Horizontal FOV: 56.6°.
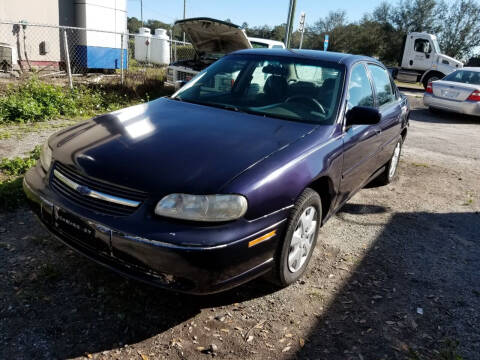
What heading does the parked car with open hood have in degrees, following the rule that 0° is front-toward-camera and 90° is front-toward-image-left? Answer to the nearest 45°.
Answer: approximately 45°

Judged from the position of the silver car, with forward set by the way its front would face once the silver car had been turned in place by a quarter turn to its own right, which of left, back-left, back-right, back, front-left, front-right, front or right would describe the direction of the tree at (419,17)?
back-left

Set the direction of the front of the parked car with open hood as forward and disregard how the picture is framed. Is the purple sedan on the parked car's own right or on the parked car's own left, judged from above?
on the parked car's own left

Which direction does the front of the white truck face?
to the viewer's right

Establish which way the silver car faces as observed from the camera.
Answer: facing away from the viewer and to the right of the viewer

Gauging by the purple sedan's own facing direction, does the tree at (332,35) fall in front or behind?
behind

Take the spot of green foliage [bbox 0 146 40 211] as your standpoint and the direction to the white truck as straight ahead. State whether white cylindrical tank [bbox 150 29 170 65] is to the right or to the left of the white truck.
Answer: left

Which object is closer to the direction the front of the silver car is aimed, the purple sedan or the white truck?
the white truck

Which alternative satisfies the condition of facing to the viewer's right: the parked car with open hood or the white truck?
the white truck

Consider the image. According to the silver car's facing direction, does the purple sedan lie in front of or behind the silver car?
behind

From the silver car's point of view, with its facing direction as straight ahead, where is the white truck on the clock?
The white truck is roughly at 10 o'clock from the silver car.

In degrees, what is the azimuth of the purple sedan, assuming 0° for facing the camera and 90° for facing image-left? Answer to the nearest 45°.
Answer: approximately 45°

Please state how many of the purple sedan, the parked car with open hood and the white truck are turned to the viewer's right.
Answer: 1

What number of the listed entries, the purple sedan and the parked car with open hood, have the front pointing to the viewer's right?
0

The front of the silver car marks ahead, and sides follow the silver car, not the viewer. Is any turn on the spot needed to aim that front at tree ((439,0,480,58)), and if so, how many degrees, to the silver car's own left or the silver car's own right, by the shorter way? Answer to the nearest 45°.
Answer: approximately 45° to the silver car's own left

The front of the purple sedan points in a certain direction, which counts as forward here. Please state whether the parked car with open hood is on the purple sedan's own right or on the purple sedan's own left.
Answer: on the purple sedan's own right
